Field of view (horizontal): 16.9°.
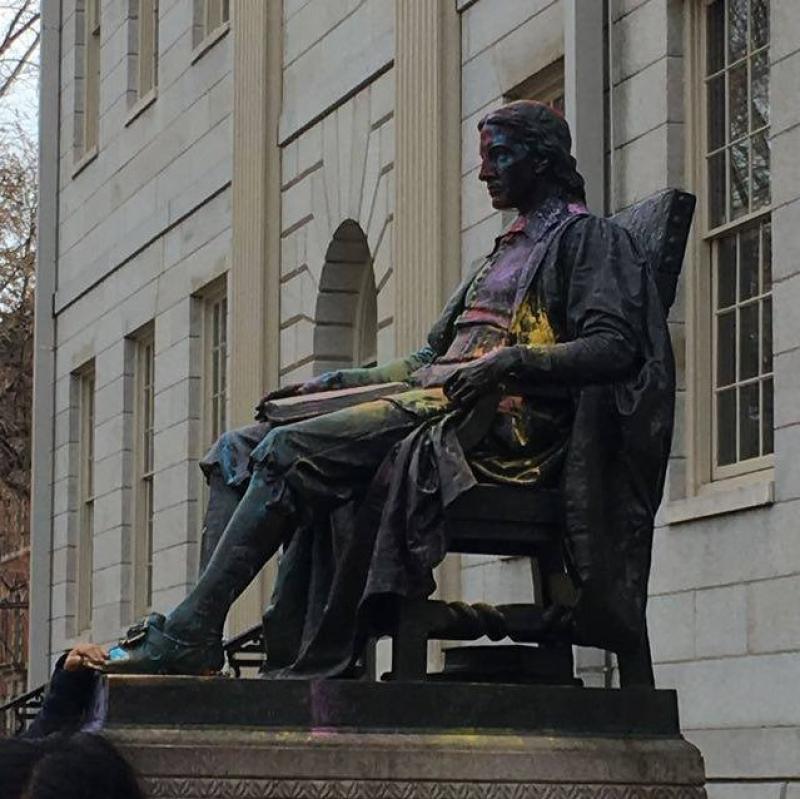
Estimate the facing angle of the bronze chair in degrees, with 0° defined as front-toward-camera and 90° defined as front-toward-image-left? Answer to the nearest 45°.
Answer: approximately 45°

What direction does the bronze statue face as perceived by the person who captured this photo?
facing the viewer and to the left of the viewer
